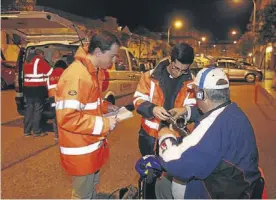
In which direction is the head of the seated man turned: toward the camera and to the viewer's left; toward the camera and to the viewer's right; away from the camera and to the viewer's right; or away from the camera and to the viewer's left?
away from the camera and to the viewer's left

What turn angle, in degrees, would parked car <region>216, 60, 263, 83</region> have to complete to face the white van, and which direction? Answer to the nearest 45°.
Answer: approximately 90° to its right

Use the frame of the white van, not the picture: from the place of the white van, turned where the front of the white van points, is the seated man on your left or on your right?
on your right

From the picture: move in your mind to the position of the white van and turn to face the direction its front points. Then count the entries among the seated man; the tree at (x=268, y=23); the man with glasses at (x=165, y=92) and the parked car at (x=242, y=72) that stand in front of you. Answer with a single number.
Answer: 2

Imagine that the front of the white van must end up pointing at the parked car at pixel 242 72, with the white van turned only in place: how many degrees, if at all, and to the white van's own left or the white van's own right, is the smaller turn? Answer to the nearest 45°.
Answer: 0° — it already faces it

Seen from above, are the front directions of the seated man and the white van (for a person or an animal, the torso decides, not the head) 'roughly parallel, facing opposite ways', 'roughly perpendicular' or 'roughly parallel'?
roughly perpendicular

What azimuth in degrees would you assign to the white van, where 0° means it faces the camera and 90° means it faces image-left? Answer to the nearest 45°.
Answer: approximately 225°

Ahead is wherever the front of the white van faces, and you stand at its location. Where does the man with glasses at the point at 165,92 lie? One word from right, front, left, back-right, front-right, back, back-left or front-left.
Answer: back-right
